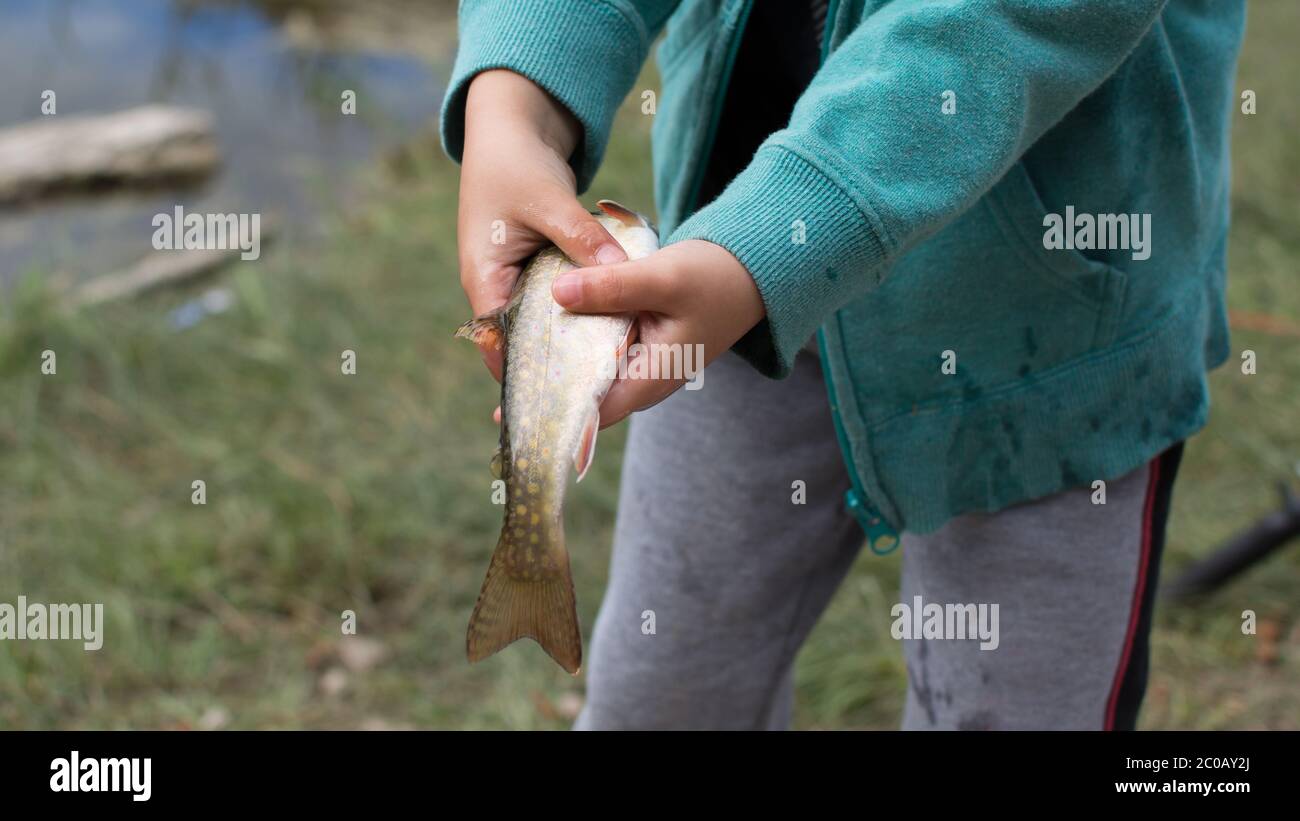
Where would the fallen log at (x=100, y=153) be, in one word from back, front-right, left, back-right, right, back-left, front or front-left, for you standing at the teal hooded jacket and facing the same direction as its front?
right

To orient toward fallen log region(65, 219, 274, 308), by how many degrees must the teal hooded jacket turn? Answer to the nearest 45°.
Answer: approximately 90° to its right

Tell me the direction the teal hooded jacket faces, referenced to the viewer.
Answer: facing the viewer and to the left of the viewer
